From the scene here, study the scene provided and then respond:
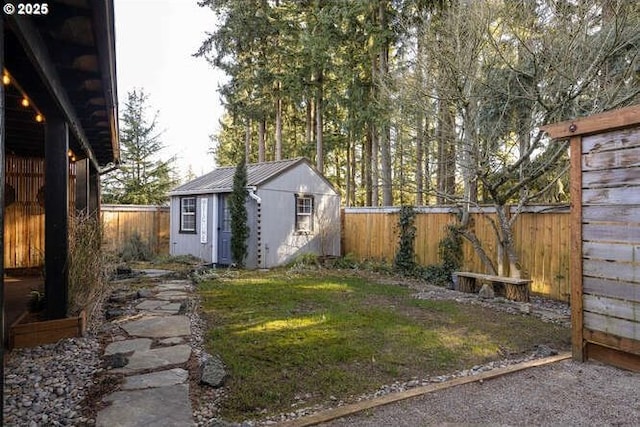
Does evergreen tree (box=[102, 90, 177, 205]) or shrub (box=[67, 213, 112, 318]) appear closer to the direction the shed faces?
the shrub

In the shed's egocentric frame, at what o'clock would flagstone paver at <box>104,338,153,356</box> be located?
The flagstone paver is roughly at 11 o'clock from the shed.

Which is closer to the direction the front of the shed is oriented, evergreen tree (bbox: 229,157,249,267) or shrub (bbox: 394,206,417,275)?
the evergreen tree

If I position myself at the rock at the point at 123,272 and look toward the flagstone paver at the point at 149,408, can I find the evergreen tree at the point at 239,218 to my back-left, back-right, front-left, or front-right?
back-left

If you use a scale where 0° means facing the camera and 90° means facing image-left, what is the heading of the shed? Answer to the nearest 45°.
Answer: approximately 45°

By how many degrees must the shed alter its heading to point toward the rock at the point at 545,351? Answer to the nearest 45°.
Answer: approximately 45° to its left

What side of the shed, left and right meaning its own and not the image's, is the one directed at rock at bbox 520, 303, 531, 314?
left

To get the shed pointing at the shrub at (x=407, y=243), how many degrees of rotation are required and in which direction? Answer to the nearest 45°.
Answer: approximately 90° to its left

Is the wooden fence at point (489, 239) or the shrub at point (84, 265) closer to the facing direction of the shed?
the shrub

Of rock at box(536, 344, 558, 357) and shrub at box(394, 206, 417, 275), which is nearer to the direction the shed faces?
the rock

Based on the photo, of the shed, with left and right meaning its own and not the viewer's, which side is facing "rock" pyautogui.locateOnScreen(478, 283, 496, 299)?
left

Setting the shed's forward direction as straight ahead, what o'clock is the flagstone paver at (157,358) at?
The flagstone paver is roughly at 11 o'clock from the shed.
